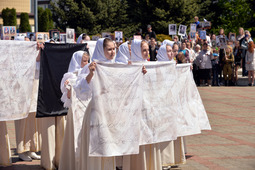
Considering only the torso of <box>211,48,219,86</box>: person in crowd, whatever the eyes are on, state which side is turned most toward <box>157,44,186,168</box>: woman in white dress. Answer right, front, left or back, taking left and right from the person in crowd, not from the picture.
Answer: front

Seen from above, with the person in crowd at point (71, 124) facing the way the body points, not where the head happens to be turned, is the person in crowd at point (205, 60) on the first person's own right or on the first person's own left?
on the first person's own left

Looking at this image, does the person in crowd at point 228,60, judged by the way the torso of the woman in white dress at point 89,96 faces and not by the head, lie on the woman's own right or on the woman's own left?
on the woman's own left

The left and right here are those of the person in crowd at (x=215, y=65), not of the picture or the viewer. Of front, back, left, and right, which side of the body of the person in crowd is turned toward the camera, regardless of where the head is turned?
front

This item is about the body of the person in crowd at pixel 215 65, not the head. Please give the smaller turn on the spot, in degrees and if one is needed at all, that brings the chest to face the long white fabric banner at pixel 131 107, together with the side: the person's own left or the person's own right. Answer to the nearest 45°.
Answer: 0° — they already face it

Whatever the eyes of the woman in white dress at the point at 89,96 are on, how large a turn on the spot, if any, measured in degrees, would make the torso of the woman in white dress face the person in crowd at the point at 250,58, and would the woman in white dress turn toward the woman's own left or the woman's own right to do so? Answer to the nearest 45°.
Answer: approximately 90° to the woman's own left

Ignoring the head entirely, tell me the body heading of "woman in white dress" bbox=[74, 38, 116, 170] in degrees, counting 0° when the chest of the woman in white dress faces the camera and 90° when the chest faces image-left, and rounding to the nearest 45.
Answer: approximately 315°
